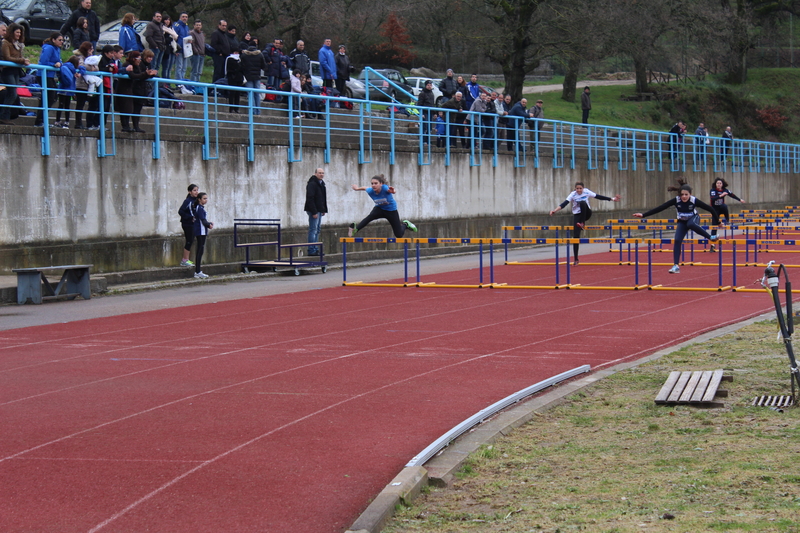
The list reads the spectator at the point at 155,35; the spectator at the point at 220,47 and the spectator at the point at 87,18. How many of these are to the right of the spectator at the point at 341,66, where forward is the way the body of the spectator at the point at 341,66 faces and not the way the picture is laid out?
3

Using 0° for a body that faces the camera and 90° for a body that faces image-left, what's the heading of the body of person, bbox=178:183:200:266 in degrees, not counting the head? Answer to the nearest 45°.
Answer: approximately 270°

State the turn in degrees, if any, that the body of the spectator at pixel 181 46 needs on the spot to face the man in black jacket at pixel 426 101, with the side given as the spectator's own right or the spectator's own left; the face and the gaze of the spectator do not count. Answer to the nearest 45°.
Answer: approximately 90° to the spectator's own left

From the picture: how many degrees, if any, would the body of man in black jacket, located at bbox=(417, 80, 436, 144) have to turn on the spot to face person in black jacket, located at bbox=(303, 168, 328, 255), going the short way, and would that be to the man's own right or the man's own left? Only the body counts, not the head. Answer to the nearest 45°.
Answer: approximately 45° to the man's own right

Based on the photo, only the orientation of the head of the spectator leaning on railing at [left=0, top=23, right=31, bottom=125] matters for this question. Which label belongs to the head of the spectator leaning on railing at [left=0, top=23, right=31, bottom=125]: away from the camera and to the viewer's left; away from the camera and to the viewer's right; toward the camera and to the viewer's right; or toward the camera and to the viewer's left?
toward the camera and to the viewer's right

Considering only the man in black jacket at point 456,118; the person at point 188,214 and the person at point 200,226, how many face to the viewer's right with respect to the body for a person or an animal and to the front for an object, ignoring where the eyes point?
2

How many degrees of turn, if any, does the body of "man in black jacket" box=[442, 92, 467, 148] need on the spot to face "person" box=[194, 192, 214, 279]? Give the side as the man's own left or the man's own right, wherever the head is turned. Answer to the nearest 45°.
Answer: approximately 45° to the man's own right

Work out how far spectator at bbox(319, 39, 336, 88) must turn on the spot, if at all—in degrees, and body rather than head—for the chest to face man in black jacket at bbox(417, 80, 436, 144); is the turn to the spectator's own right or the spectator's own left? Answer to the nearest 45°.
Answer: approximately 90° to the spectator's own left
